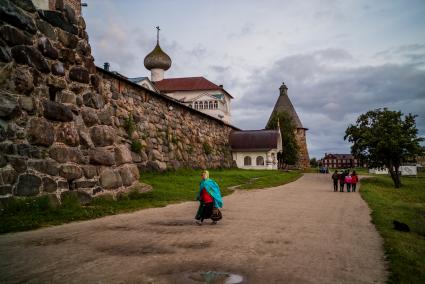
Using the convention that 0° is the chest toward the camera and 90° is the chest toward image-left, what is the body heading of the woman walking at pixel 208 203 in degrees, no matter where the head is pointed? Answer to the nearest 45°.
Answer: approximately 45°

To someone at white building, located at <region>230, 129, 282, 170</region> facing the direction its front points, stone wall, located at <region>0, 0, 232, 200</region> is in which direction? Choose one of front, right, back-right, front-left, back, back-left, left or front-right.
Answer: right

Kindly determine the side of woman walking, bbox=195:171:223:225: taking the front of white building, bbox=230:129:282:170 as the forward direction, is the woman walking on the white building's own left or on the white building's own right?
on the white building's own right

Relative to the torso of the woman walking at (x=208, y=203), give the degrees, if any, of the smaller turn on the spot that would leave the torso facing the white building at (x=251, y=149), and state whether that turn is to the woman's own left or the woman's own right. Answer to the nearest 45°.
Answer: approximately 135° to the woman's own right
